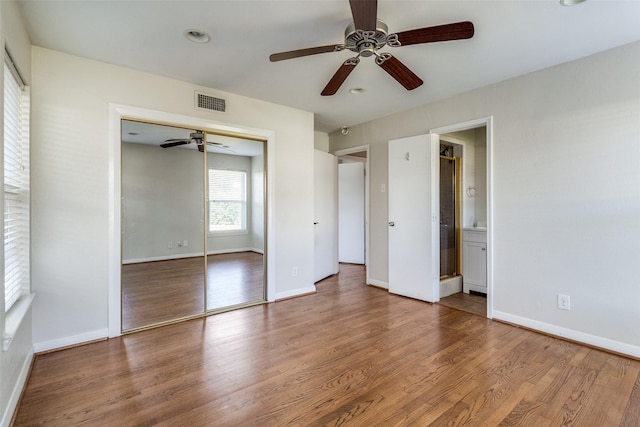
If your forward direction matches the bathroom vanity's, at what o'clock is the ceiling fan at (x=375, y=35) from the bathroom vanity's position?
The ceiling fan is roughly at 11 o'clock from the bathroom vanity.

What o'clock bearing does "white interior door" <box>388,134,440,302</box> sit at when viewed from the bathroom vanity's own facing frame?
The white interior door is roughly at 12 o'clock from the bathroom vanity.

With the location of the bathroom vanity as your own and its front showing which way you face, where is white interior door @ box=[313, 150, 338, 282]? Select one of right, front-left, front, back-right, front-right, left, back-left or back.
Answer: front-right

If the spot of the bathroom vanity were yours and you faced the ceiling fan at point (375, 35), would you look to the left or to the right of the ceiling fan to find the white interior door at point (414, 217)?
right

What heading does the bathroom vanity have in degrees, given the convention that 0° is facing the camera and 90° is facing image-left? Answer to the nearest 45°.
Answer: approximately 45°

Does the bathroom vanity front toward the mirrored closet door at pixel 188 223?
yes

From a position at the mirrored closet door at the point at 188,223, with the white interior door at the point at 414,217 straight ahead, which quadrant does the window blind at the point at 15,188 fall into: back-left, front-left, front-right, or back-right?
back-right
